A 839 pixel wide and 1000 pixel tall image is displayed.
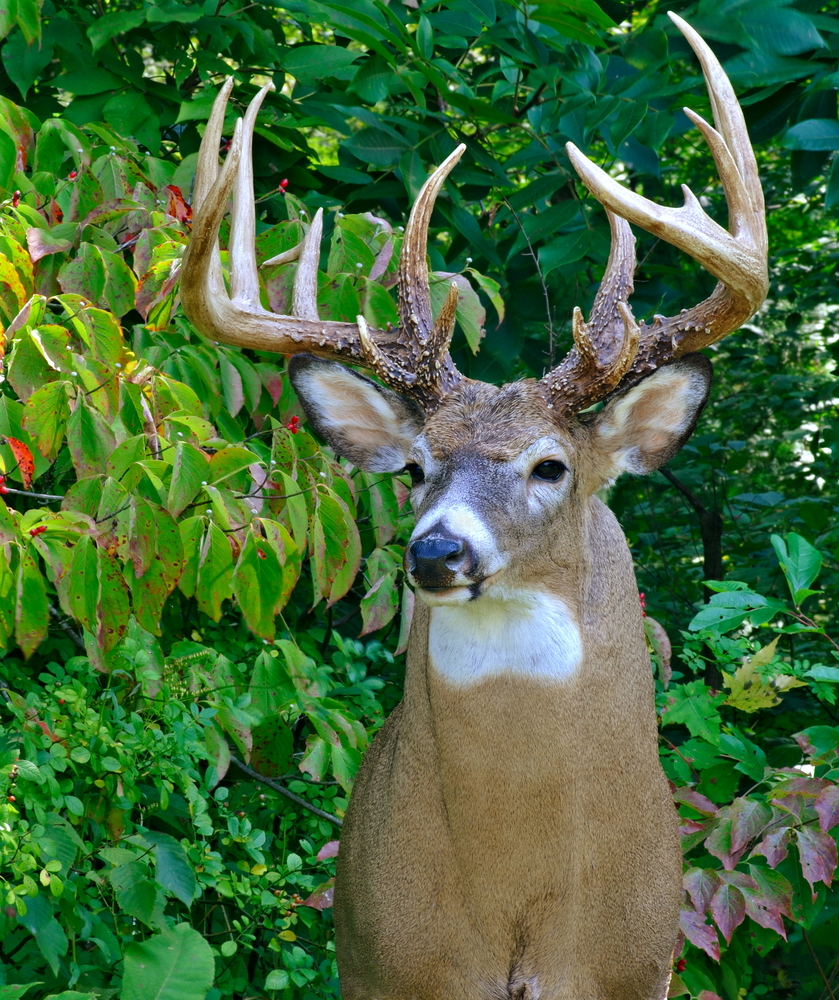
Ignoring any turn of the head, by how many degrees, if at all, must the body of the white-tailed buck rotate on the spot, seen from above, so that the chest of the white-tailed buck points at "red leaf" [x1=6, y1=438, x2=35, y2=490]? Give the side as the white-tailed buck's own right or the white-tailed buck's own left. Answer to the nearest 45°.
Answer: approximately 90° to the white-tailed buck's own right

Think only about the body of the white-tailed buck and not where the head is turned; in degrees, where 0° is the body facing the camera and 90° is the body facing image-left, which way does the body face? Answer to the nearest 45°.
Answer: approximately 0°

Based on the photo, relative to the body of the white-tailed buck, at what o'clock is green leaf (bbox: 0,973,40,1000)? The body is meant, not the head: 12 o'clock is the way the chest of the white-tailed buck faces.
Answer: The green leaf is roughly at 2 o'clock from the white-tailed buck.

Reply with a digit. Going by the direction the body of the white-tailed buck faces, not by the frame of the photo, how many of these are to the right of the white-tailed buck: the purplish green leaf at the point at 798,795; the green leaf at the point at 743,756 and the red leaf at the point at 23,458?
1

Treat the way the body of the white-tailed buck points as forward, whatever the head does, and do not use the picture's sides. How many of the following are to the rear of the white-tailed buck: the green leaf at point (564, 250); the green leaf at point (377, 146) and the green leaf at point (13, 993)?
2
